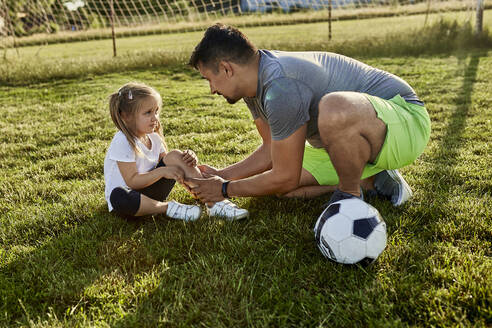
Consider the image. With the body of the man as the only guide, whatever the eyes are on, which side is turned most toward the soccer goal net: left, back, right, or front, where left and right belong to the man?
right

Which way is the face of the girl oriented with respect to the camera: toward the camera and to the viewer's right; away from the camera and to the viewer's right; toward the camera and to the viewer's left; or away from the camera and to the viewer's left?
toward the camera and to the viewer's right

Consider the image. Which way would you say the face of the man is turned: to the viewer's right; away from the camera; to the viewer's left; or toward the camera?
to the viewer's left

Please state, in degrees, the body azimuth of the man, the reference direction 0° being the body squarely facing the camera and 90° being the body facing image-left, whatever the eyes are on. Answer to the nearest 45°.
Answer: approximately 90°

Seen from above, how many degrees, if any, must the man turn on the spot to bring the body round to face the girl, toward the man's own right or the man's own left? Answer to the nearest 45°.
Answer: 0° — they already face them
